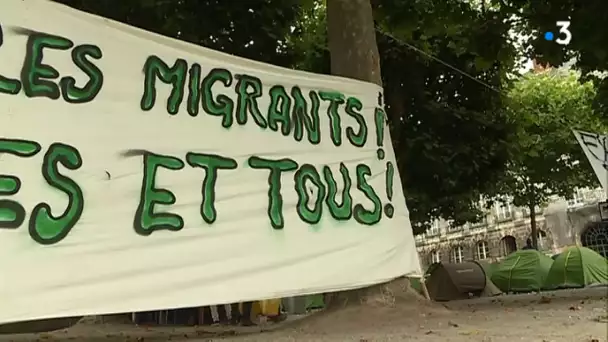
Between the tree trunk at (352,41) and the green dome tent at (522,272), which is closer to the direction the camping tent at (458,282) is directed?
the tree trunk

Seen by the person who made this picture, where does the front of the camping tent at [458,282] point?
facing the viewer and to the left of the viewer

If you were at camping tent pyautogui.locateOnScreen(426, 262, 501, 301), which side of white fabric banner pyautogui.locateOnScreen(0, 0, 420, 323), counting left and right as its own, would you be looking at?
left

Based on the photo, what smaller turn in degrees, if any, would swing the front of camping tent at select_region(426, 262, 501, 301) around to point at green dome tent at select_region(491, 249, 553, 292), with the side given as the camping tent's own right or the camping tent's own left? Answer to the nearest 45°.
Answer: approximately 180°

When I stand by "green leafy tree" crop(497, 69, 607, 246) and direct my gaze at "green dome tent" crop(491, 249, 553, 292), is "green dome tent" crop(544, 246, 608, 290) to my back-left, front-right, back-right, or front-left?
front-left

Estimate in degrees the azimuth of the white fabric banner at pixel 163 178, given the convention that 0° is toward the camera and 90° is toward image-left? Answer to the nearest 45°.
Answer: approximately 315°

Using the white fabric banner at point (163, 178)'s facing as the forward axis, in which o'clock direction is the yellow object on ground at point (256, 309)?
The yellow object on ground is roughly at 8 o'clock from the white fabric banner.

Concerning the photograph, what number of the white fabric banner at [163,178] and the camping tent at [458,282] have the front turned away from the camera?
0
